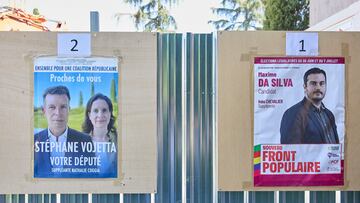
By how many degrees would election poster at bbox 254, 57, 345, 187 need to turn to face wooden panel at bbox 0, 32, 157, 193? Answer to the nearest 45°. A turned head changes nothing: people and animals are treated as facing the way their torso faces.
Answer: approximately 90° to its right

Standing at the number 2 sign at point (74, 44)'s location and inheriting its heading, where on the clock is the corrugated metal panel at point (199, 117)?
The corrugated metal panel is roughly at 9 o'clock from the number 2 sign.

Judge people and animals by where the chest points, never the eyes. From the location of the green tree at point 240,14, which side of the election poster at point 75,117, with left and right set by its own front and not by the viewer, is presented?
back

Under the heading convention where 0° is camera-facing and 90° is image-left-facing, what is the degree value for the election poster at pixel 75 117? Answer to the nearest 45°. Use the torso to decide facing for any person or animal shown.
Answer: approximately 0°

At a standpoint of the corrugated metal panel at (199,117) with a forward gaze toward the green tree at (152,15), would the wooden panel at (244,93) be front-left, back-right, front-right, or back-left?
back-right

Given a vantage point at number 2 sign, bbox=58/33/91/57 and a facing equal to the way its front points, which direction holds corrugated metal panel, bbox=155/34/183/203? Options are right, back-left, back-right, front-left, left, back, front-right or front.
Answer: left
